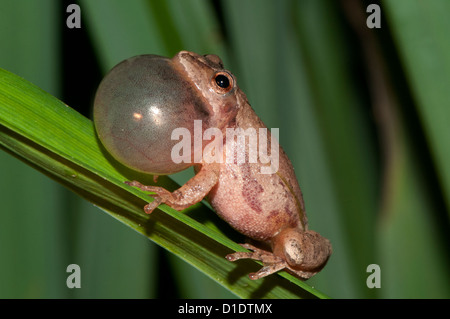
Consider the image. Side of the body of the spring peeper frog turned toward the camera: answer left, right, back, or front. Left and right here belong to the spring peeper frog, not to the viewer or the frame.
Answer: left

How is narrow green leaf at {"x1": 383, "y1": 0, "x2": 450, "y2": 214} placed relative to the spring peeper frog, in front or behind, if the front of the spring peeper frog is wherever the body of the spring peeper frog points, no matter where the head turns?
behind
